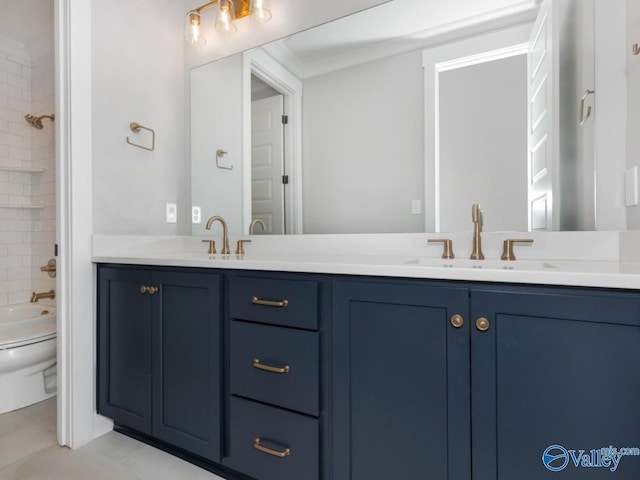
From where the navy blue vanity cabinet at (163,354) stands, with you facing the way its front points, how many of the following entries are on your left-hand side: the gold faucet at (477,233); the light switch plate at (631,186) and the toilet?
2

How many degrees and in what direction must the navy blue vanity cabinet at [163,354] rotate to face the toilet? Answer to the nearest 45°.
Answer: approximately 90° to its right

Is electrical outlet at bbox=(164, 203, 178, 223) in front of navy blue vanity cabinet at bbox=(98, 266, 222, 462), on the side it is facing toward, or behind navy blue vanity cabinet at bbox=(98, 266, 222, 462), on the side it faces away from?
behind

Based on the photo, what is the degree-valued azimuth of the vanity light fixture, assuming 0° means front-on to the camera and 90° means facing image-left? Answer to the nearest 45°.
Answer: approximately 45°

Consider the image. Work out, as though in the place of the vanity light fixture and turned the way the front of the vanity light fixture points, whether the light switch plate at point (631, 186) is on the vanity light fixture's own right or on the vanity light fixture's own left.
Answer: on the vanity light fixture's own left
